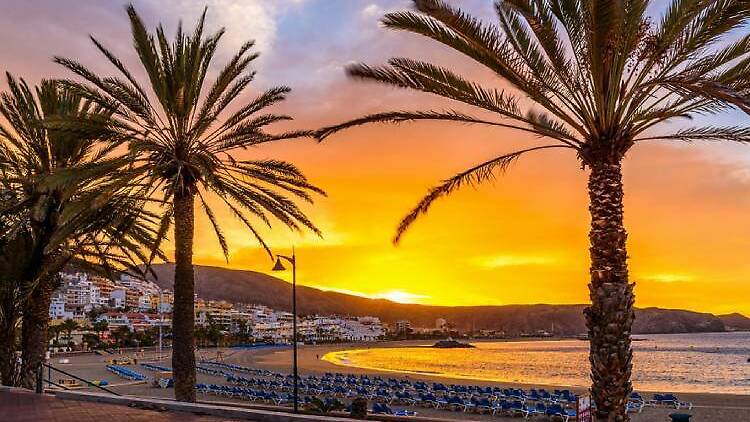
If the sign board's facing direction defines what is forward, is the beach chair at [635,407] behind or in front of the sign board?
behind

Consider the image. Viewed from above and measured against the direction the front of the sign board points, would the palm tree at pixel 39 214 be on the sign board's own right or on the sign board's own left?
on the sign board's own right

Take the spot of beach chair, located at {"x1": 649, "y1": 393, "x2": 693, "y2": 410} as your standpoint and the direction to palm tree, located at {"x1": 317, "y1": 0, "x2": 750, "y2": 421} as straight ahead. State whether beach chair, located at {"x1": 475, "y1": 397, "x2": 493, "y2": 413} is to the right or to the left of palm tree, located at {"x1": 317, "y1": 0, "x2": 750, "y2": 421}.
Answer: right

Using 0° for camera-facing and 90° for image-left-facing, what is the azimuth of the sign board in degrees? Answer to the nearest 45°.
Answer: approximately 0°
